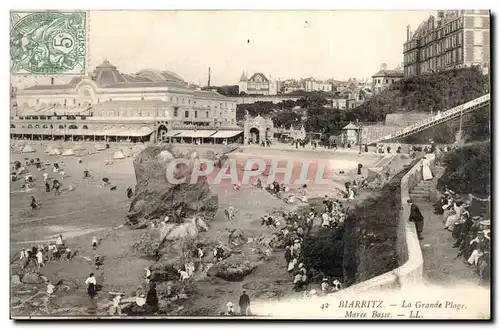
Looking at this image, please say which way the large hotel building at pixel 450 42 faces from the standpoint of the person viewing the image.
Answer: facing the viewer and to the left of the viewer

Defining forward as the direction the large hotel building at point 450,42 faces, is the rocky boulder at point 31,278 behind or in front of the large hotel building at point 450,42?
in front
